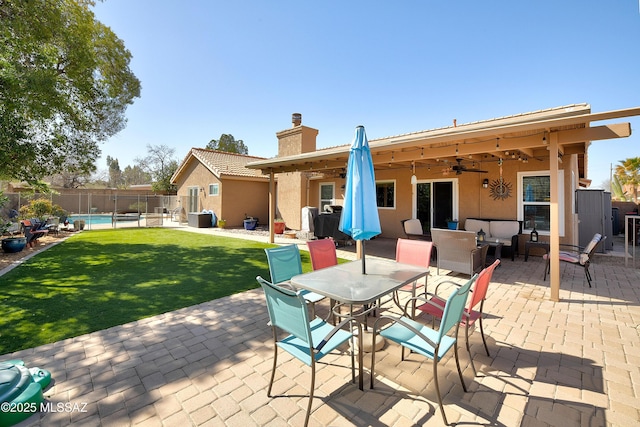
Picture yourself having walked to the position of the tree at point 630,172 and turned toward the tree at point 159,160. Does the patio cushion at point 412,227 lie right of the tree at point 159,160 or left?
left

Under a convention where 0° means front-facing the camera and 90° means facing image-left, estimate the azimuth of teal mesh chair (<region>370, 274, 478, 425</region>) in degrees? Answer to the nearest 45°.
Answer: approximately 135°

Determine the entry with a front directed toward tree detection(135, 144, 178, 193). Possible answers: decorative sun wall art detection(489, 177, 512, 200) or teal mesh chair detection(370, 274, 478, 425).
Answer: the teal mesh chair

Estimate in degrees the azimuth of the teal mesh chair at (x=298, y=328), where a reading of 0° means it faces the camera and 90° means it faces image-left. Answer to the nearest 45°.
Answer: approximately 225°

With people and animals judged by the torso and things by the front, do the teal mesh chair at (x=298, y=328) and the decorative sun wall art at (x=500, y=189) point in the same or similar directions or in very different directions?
very different directions

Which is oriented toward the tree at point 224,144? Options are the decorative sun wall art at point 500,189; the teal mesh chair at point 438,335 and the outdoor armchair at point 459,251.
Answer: the teal mesh chair

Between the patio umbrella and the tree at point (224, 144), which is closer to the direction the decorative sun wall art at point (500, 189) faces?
the patio umbrella

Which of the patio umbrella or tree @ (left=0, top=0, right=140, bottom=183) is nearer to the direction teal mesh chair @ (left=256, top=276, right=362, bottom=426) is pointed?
the patio umbrella
